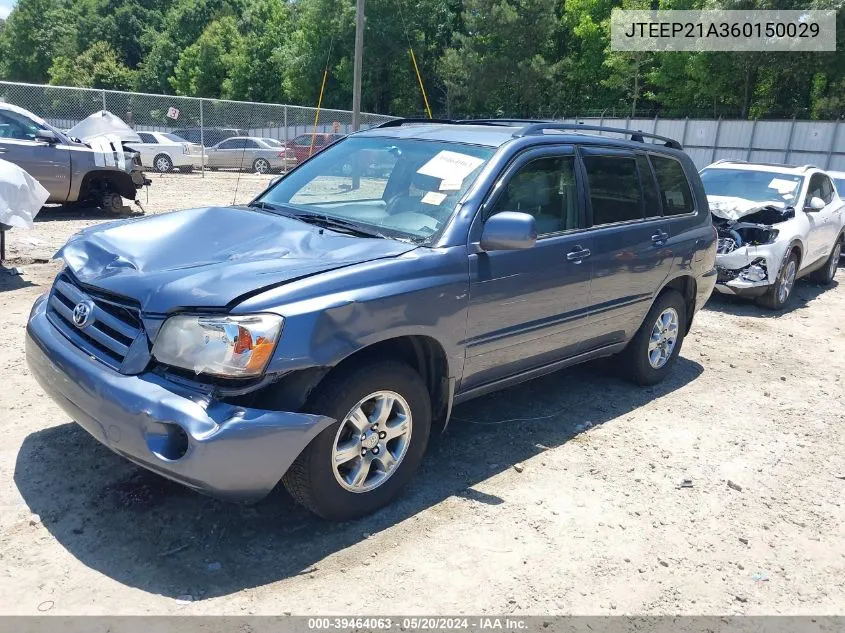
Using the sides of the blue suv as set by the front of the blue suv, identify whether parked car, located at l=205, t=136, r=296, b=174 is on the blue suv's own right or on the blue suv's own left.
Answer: on the blue suv's own right

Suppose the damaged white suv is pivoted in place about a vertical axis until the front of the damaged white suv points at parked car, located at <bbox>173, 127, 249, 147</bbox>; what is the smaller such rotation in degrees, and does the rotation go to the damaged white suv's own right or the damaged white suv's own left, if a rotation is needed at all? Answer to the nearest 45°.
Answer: approximately 90° to the damaged white suv's own right

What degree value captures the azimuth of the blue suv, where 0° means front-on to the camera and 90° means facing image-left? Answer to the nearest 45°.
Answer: approximately 45°

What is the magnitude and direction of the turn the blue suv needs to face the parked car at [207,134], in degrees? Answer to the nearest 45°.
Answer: approximately 135° to its right

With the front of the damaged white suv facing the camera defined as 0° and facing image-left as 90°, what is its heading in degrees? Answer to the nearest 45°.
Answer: approximately 45°

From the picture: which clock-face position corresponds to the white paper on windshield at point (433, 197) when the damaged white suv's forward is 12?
The white paper on windshield is roughly at 11 o'clock from the damaged white suv.

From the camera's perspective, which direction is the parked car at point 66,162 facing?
to the viewer's right

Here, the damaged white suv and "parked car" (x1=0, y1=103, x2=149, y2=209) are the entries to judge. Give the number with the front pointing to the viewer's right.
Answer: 1

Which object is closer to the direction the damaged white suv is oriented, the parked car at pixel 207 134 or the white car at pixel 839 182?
the parked car
